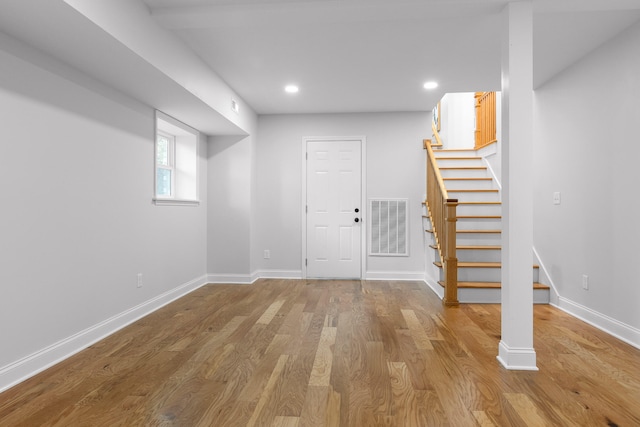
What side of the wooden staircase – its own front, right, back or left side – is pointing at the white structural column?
front

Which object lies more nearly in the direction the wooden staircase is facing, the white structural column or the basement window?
the white structural column

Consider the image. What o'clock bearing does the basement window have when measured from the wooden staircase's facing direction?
The basement window is roughly at 2 o'clock from the wooden staircase.

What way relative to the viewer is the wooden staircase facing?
toward the camera

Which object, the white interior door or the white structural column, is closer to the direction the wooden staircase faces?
the white structural column

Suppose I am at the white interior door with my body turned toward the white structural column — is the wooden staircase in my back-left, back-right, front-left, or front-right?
front-left

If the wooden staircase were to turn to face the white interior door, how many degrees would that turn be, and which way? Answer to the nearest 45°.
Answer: approximately 90° to its right

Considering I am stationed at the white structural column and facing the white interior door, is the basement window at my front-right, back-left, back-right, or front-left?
front-left

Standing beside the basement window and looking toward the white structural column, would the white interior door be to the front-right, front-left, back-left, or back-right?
front-left
